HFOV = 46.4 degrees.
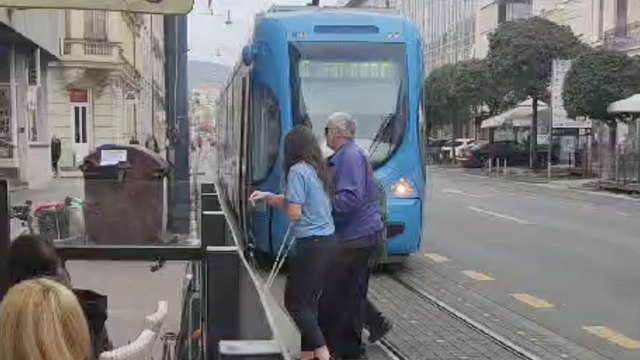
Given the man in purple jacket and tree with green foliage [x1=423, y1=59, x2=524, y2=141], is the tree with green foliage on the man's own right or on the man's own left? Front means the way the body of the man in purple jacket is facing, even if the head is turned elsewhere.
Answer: on the man's own right

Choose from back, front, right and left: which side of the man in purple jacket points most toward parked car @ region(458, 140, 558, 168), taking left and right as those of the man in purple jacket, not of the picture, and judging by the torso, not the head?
right

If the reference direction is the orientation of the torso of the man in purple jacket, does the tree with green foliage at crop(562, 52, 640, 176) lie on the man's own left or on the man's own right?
on the man's own right

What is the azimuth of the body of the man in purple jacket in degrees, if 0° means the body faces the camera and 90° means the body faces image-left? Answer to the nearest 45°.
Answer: approximately 90°

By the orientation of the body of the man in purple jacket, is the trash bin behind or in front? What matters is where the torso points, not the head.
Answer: in front

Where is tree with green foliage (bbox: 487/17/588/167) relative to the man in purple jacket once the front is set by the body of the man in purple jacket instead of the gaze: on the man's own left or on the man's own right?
on the man's own right

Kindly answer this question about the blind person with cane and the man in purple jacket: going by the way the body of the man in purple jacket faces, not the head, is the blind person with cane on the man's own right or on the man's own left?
on the man's own left

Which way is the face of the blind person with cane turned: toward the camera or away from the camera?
away from the camera

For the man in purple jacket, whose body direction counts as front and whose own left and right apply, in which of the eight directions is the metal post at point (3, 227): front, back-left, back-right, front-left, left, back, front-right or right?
front-left
